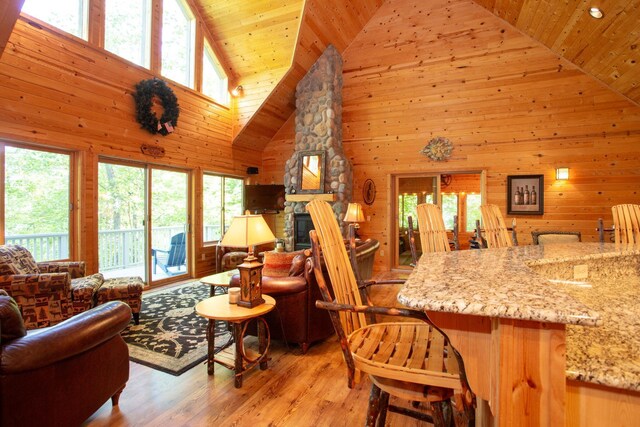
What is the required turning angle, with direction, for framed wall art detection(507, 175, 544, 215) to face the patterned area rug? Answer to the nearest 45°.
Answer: approximately 45° to its right

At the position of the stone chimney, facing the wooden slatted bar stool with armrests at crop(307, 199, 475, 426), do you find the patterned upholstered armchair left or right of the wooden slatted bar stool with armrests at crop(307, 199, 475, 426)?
right

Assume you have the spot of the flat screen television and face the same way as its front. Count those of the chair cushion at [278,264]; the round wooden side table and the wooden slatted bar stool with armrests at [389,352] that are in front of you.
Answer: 3

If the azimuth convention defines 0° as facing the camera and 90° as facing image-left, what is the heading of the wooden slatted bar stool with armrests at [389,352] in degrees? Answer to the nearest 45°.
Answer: approximately 315°

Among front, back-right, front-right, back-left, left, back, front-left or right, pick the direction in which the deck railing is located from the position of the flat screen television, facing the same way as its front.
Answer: front-right

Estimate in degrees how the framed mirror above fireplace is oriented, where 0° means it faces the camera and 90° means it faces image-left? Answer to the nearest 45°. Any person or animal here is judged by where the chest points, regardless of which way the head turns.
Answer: approximately 0°

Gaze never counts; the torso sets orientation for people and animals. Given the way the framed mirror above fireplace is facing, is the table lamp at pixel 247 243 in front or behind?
in front

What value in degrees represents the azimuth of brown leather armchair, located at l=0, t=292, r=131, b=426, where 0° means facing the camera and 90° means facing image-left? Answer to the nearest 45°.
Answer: approximately 225°
